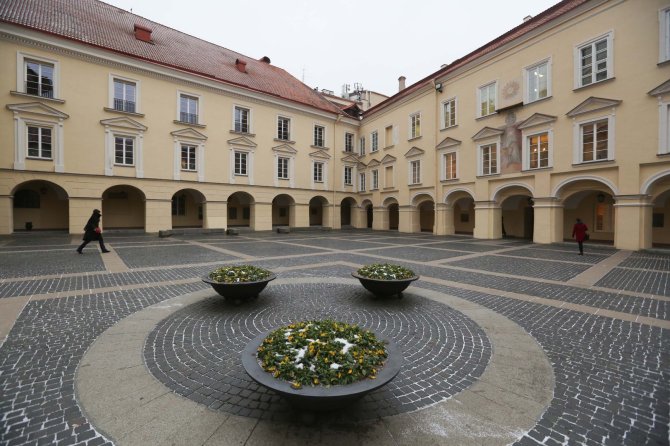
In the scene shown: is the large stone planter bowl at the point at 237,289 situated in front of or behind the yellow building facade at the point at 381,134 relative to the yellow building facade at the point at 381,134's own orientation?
in front

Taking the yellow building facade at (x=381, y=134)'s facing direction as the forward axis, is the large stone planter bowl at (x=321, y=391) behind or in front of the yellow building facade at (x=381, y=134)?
in front

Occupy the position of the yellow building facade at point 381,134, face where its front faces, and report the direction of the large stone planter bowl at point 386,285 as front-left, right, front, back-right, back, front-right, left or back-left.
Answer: front

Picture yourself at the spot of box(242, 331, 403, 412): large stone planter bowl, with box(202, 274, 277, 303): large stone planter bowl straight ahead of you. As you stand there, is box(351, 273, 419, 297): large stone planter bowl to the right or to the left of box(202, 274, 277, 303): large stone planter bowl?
right

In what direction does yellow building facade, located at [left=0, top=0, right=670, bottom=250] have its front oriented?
toward the camera
